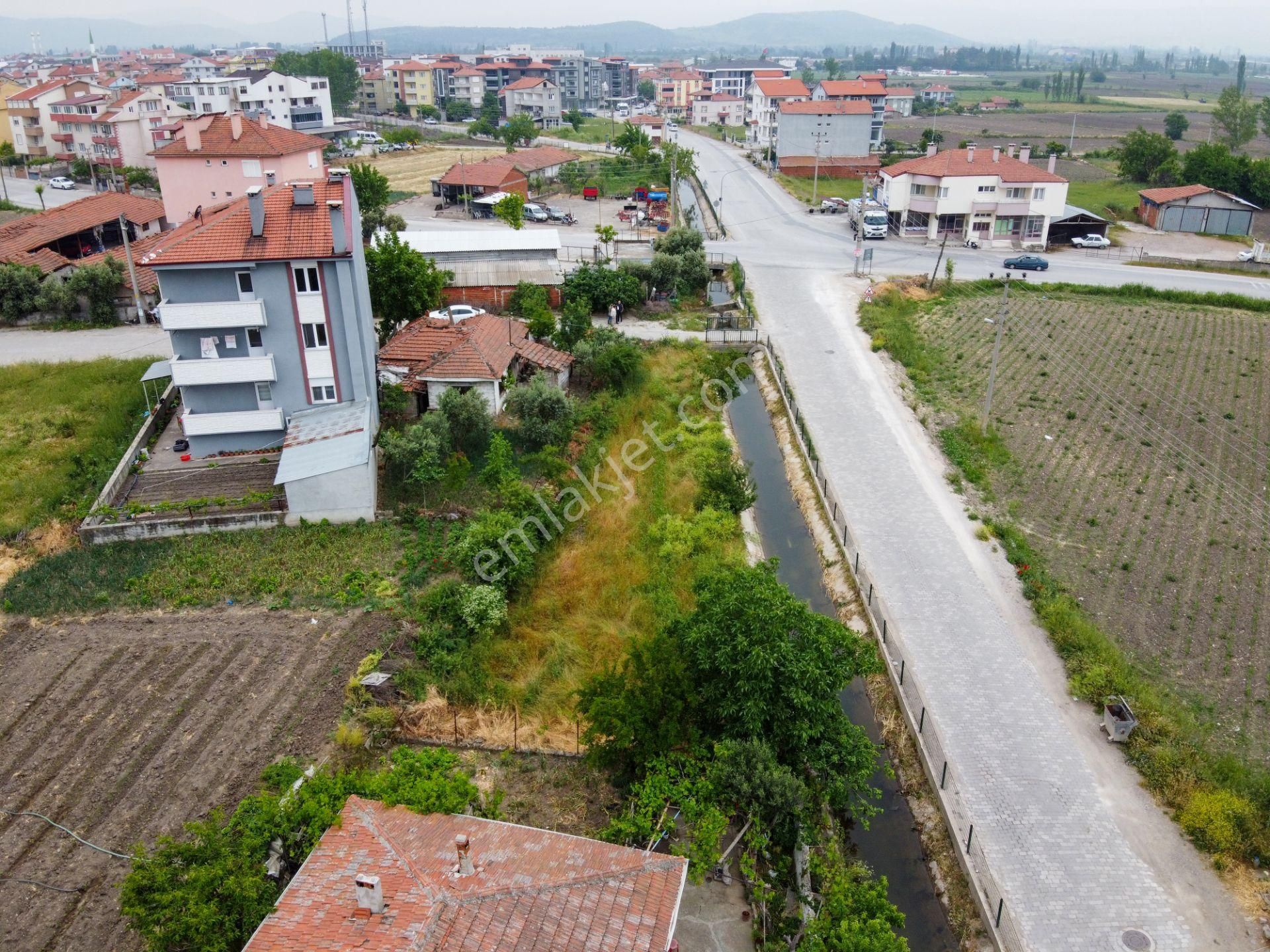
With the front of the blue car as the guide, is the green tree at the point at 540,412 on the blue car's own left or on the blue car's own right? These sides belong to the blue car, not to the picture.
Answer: on the blue car's own left

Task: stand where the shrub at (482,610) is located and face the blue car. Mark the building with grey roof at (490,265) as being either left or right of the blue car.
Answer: left

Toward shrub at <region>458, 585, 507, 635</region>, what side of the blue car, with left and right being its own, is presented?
left

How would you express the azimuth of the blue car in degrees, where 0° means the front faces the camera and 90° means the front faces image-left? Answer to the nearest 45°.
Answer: approximately 90°

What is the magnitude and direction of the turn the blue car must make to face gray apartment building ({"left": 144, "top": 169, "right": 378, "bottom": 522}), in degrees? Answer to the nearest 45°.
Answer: approximately 45° to its left

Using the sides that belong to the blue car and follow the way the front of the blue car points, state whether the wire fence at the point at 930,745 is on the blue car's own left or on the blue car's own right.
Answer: on the blue car's own left

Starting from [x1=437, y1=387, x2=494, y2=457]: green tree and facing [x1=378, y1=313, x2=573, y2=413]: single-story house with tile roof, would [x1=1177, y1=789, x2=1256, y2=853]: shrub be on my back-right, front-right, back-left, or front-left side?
back-right

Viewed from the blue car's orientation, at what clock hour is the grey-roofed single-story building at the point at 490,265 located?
The grey-roofed single-story building is roughly at 11 o'clock from the blue car.
